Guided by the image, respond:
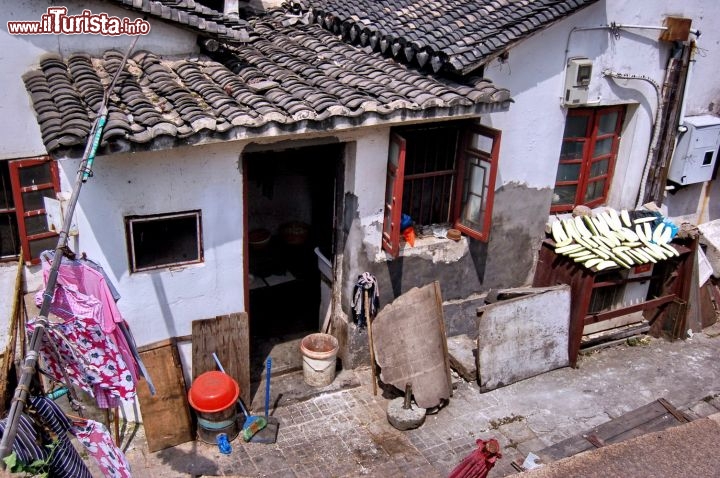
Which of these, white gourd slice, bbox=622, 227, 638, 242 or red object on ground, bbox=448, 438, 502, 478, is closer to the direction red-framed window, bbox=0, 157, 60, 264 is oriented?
the red object on ground

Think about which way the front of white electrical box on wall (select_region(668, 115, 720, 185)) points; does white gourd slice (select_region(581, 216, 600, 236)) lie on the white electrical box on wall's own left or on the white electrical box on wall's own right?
on the white electrical box on wall's own right

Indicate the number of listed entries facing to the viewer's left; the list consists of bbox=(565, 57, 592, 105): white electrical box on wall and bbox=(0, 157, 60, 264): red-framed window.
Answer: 0

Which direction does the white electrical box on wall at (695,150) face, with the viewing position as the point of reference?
facing the viewer and to the right of the viewer

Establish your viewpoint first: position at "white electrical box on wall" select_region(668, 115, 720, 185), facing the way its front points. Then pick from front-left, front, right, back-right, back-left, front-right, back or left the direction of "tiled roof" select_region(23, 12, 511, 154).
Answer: right

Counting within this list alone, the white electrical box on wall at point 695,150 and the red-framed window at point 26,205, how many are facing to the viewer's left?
0

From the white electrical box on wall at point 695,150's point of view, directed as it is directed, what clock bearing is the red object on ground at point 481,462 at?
The red object on ground is roughly at 2 o'clock from the white electrical box on wall.

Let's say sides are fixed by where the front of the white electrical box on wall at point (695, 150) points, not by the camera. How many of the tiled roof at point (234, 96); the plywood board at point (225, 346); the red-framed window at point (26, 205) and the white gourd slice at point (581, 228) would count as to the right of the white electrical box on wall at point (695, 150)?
4

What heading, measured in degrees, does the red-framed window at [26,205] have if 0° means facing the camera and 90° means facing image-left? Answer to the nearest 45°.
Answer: approximately 0°

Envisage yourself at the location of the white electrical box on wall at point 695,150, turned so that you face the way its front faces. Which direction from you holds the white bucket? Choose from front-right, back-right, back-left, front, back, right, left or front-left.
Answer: right

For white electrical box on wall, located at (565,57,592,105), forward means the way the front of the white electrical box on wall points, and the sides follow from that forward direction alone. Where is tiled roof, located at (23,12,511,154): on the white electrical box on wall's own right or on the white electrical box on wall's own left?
on the white electrical box on wall's own right
